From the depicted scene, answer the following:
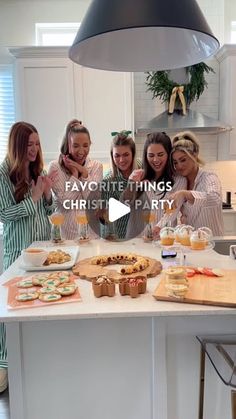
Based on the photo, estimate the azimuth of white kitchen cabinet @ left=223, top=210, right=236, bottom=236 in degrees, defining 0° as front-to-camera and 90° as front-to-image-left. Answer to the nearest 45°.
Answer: approximately 0°

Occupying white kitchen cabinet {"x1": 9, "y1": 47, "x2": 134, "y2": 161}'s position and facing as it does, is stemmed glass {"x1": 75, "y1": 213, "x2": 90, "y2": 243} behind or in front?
in front

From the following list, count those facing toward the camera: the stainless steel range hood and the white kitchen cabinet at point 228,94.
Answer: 2

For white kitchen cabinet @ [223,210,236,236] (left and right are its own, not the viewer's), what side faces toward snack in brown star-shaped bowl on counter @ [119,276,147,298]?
front

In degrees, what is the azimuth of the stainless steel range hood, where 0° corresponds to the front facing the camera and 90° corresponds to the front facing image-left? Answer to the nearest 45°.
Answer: approximately 0°

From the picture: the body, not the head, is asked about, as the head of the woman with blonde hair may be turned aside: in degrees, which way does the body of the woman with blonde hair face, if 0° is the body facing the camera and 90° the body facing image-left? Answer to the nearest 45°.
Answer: approximately 45°

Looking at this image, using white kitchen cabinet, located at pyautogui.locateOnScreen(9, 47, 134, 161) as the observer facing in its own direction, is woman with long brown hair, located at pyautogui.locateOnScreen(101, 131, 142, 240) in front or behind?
in front

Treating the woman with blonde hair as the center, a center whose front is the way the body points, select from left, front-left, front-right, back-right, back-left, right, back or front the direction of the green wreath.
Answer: back-right

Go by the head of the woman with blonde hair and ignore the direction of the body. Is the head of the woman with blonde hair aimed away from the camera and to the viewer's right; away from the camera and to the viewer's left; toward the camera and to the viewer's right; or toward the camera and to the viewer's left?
toward the camera and to the viewer's left

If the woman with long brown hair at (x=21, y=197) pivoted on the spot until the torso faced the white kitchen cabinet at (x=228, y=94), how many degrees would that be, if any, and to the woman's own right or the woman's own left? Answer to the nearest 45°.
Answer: approximately 90° to the woman's own left

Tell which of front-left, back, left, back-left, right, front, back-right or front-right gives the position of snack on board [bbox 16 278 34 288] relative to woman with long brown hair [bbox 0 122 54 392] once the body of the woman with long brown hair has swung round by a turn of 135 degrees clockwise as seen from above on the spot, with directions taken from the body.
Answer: left

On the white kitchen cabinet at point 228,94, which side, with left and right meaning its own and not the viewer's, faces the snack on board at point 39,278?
front
